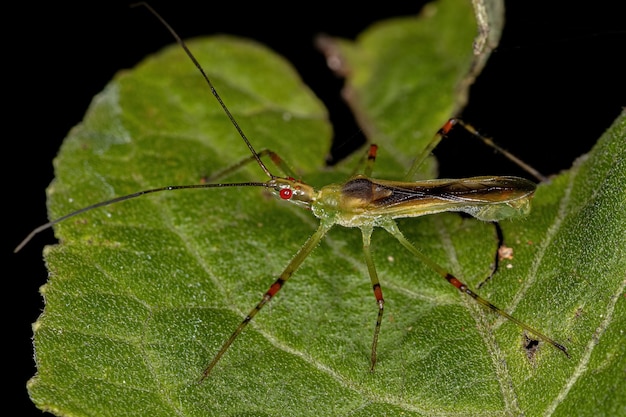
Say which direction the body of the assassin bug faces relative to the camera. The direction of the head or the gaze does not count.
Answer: to the viewer's left
